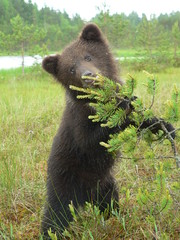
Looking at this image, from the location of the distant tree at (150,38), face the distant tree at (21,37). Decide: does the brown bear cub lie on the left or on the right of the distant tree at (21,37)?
left

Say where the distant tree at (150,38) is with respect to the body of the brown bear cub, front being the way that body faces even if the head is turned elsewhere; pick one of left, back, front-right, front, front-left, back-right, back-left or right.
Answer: back-left

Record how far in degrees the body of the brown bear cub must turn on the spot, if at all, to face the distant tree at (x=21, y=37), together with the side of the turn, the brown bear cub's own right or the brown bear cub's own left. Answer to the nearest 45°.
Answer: approximately 135° to the brown bear cub's own left

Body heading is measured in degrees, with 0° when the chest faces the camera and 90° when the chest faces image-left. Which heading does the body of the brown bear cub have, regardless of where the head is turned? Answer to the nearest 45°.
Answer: approximately 315°
